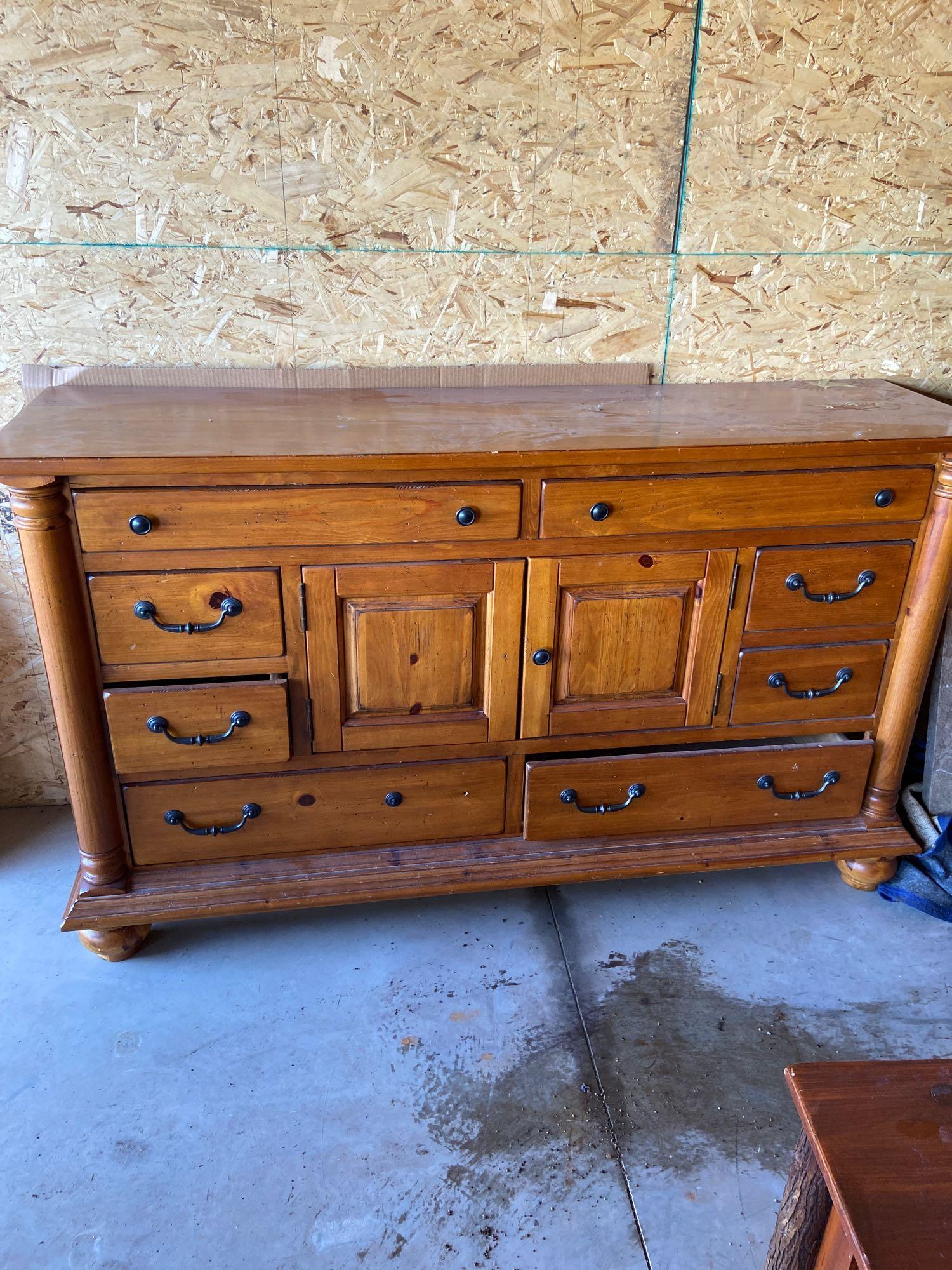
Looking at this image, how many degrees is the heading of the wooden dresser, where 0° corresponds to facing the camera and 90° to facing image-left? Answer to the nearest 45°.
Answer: approximately 0°
